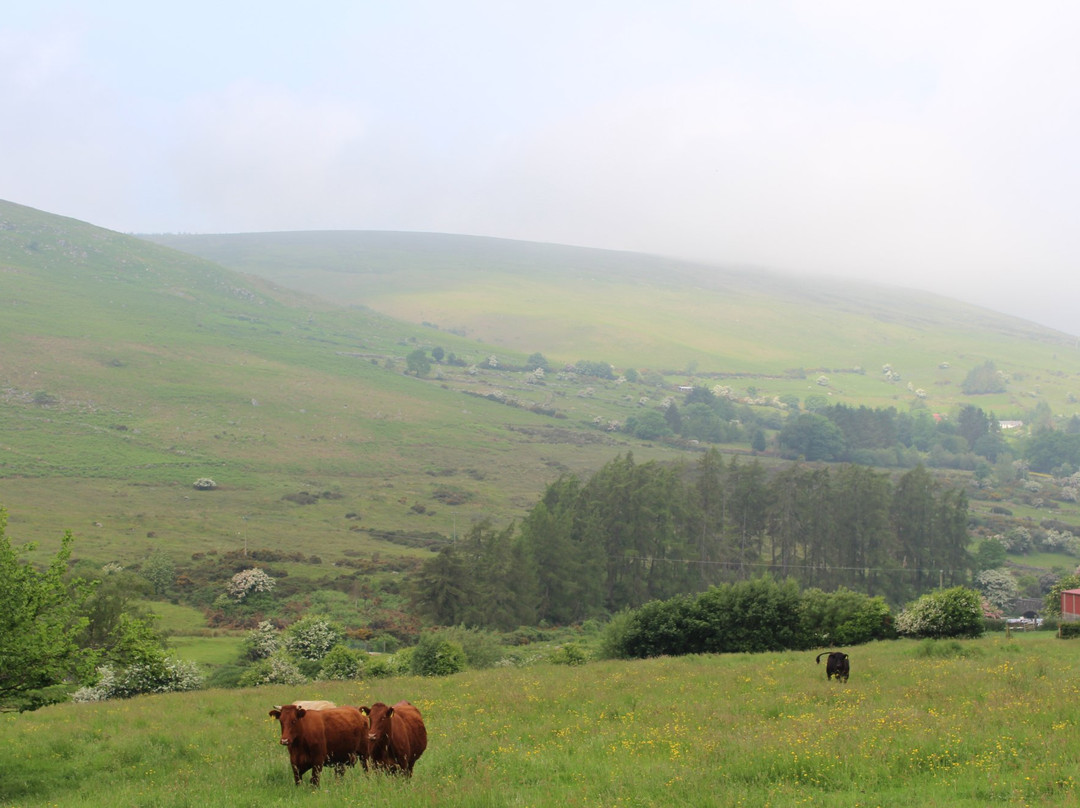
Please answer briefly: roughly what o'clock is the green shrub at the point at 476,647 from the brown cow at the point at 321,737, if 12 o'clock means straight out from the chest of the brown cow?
The green shrub is roughly at 5 o'clock from the brown cow.

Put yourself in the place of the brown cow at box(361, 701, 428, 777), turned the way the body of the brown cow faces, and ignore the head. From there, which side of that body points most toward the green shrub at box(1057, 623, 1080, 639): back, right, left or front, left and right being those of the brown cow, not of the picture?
back

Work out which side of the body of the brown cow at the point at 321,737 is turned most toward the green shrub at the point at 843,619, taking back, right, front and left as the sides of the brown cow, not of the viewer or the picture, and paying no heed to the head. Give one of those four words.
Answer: back

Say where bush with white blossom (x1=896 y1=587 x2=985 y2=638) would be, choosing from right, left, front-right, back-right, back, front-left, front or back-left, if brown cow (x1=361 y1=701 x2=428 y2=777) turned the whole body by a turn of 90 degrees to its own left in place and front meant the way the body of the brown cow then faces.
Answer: left

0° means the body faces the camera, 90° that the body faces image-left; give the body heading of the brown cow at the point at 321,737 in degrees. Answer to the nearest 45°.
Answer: approximately 45°

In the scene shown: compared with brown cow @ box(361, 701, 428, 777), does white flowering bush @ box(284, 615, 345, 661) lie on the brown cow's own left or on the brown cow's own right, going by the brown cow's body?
on the brown cow's own right

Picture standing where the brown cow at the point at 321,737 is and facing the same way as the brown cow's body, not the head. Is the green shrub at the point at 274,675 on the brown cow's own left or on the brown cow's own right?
on the brown cow's own right

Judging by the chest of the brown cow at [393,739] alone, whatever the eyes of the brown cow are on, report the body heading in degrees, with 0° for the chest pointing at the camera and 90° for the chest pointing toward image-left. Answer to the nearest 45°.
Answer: approximately 45°

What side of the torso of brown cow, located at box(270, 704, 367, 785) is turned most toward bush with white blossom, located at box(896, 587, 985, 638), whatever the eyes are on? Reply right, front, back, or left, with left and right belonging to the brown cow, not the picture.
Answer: back

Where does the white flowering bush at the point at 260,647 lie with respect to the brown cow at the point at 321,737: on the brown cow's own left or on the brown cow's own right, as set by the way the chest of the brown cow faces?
on the brown cow's own right

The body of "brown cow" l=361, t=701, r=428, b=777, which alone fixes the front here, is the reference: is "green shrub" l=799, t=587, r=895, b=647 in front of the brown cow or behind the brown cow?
behind

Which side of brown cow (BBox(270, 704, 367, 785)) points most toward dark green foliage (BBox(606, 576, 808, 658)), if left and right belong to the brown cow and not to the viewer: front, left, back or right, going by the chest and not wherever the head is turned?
back

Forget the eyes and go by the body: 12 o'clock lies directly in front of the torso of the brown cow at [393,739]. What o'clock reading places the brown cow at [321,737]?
the brown cow at [321,737] is roughly at 2 o'clock from the brown cow at [393,739].

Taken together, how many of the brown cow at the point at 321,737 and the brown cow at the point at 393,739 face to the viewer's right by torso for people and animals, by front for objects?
0

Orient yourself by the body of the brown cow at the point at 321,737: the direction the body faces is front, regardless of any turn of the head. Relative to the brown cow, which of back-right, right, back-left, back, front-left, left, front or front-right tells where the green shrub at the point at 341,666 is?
back-right
